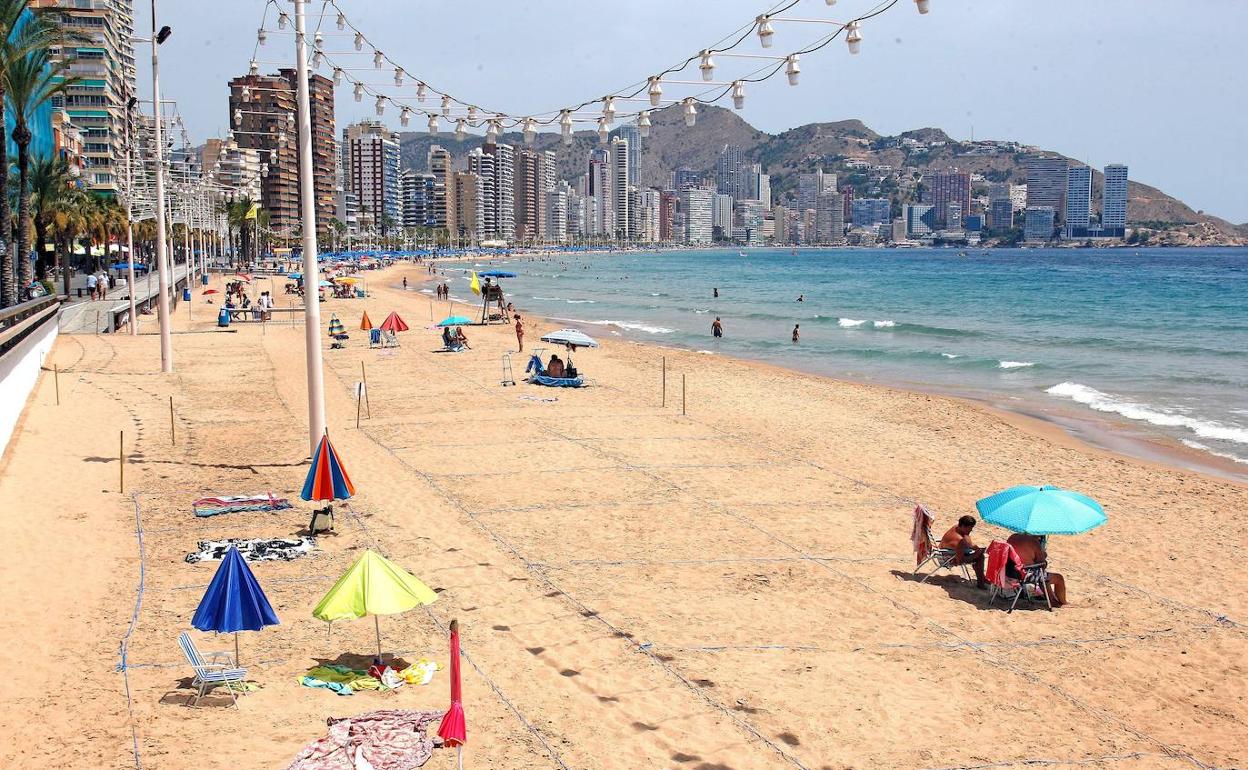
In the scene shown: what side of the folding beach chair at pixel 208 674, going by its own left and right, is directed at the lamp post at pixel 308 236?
left

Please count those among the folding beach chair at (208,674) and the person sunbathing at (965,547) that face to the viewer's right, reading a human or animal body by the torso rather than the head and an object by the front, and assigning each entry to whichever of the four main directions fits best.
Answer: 2

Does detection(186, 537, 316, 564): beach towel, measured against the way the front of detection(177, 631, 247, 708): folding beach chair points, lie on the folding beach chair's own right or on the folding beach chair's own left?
on the folding beach chair's own left

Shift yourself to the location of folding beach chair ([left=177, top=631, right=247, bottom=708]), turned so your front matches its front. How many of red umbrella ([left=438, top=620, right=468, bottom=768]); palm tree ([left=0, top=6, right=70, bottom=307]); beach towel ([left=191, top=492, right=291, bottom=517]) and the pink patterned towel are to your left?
2

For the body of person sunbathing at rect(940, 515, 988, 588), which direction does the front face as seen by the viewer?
to the viewer's right

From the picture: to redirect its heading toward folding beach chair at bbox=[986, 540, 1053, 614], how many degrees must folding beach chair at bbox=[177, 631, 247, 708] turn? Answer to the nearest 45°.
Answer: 0° — it already faces it

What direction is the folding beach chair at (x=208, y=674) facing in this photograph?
to the viewer's right
